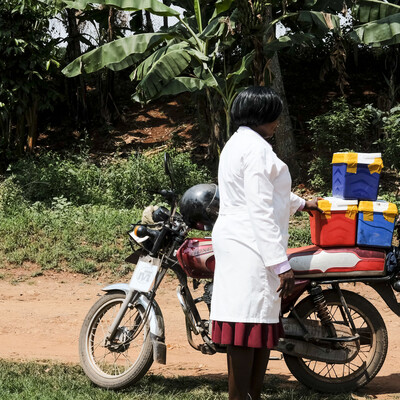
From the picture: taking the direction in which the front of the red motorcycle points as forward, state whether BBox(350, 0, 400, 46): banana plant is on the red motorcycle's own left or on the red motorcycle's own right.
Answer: on the red motorcycle's own right

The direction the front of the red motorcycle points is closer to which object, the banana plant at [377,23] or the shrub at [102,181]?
the shrub

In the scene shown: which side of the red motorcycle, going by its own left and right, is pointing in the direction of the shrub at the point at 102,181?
right

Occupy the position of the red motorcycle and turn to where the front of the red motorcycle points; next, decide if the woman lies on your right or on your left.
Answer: on your left

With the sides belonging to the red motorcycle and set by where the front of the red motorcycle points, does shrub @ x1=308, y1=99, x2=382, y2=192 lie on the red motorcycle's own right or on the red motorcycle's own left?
on the red motorcycle's own right

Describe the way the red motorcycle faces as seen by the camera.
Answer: facing to the left of the viewer

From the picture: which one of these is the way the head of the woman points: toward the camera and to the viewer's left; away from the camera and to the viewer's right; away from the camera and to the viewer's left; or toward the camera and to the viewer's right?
away from the camera and to the viewer's right
